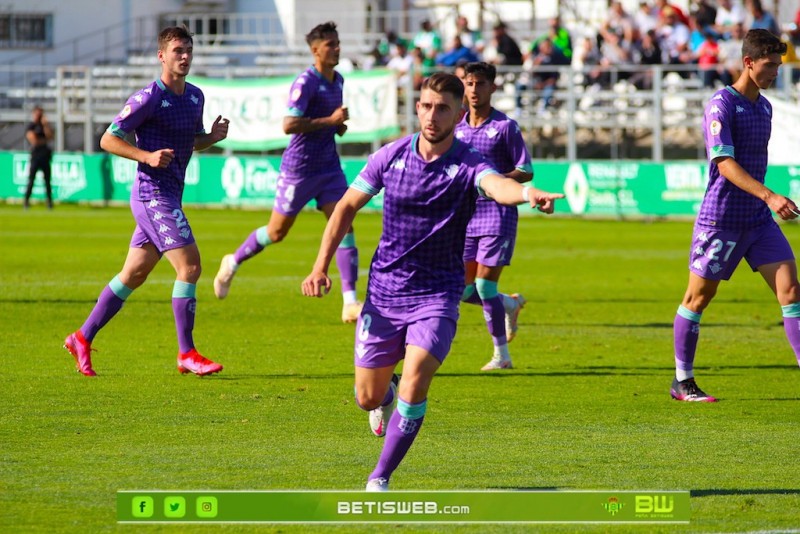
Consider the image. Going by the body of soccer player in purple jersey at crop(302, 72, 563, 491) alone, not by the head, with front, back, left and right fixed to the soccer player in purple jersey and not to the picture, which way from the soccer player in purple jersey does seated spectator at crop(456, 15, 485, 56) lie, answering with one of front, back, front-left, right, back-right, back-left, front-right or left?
back

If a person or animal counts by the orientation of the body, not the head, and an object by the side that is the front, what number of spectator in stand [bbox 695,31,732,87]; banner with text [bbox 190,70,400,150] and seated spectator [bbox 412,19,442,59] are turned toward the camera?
3

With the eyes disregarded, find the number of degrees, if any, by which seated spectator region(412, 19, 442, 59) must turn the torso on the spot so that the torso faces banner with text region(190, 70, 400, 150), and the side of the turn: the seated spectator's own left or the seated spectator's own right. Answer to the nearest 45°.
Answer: approximately 45° to the seated spectator's own right

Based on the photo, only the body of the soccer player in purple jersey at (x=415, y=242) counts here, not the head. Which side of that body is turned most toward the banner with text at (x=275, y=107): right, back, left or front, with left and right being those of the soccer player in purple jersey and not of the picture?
back

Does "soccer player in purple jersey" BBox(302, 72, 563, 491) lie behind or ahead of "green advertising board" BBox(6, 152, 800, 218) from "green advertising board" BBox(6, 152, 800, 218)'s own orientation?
ahead

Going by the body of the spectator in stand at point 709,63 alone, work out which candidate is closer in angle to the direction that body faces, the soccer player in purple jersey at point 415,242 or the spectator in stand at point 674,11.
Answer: the soccer player in purple jersey

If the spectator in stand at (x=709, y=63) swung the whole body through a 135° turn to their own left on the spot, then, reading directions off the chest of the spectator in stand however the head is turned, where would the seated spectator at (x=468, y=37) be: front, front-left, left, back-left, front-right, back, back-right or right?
left

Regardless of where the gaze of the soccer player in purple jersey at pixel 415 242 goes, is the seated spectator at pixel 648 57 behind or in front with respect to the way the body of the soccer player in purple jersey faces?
behind
